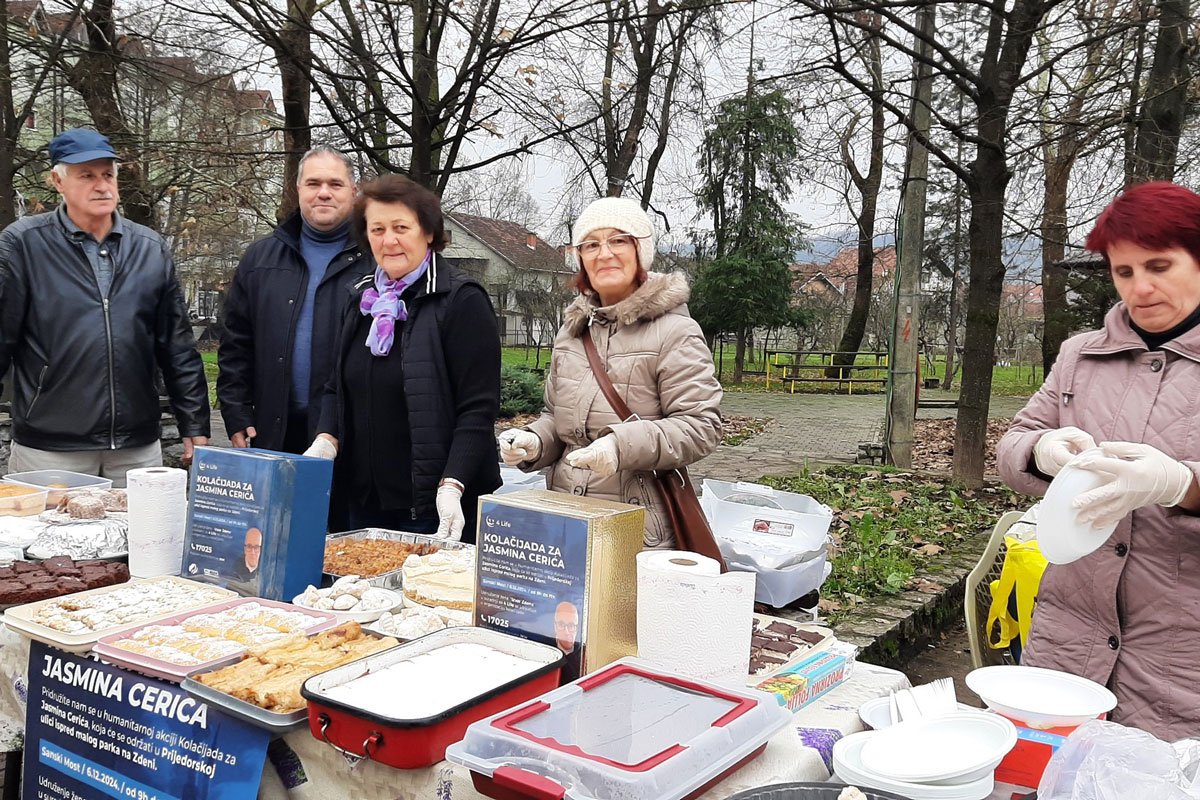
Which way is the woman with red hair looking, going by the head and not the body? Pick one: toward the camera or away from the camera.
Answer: toward the camera

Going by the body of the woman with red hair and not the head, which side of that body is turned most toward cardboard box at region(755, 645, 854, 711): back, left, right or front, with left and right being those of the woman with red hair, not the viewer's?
front

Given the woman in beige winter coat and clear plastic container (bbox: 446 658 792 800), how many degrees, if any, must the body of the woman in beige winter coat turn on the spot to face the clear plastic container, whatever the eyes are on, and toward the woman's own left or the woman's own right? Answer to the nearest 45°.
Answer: approximately 45° to the woman's own left

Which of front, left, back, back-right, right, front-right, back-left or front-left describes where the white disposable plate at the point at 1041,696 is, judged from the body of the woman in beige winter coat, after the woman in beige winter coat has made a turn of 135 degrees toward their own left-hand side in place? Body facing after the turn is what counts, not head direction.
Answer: front-right

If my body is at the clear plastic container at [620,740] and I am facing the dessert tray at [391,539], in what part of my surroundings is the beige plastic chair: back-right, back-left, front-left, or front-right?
front-right

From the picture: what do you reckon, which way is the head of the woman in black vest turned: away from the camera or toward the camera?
toward the camera

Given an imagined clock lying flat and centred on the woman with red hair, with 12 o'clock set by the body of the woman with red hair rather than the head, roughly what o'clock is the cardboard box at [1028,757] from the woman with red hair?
The cardboard box is roughly at 11 o'clock from the woman with red hair.

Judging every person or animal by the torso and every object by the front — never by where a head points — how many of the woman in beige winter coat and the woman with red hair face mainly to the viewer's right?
0

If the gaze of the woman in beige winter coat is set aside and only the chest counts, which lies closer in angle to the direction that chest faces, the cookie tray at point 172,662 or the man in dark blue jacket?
the cookie tray

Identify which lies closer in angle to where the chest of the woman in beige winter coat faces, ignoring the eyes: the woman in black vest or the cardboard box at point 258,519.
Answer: the cardboard box

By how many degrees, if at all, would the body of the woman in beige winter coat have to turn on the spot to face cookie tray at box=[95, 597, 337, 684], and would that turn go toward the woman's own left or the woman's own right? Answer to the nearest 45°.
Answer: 0° — they already face it

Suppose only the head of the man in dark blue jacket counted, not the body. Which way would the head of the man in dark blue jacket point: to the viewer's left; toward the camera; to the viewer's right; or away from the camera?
toward the camera

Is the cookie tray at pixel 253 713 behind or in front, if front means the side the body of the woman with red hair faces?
in front

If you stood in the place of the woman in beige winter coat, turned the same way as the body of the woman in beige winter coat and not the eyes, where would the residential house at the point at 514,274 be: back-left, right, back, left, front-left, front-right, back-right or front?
back-right

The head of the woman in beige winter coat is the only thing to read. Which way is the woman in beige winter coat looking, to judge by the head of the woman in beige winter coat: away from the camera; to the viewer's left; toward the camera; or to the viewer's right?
toward the camera

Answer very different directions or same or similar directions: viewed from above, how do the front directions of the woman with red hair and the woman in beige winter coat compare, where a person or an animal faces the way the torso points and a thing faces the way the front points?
same or similar directions

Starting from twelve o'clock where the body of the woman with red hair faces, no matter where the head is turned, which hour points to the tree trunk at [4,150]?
The tree trunk is roughly at 2 o'clock from the woman with red hair.

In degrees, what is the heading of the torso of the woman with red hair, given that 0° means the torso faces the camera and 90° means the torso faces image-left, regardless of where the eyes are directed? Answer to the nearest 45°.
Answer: approximately 45°
